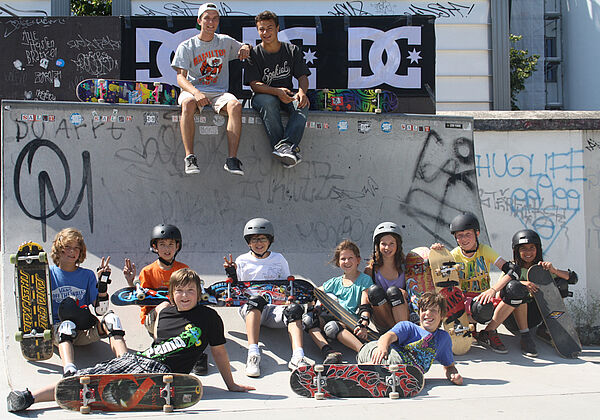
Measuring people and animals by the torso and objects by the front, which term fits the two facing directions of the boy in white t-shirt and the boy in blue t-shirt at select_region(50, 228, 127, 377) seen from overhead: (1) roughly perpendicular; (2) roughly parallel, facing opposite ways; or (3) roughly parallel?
roughly parallel

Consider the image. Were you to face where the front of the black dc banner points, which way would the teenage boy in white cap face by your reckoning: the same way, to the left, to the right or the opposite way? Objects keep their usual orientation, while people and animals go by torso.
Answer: the same way

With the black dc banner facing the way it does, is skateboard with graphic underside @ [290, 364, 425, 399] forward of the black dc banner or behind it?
forward

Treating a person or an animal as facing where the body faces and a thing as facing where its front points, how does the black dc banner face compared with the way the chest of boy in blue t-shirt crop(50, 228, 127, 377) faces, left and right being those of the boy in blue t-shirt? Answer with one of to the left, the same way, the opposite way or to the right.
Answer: the same way

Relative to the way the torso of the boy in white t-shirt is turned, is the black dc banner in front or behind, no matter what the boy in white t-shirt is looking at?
behind

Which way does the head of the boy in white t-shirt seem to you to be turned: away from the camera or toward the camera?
toward the camera

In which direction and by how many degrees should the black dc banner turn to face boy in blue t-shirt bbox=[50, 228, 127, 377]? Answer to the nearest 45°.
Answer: approximately 45° to its right

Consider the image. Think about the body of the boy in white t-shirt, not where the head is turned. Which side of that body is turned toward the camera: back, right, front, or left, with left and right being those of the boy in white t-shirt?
front

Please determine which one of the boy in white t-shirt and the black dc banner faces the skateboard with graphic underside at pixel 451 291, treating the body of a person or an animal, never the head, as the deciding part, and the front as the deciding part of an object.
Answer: the black dc banner

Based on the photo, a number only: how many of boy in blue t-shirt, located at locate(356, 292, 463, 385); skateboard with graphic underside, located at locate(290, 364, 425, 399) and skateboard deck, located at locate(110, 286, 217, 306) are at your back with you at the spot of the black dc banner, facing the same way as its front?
0

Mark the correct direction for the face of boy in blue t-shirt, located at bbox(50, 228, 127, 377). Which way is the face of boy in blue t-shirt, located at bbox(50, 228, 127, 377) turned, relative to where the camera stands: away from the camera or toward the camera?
toward the camera

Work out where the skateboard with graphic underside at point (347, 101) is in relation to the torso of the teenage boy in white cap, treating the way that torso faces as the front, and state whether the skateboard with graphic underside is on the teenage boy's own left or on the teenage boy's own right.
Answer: on the teenage boy's own left

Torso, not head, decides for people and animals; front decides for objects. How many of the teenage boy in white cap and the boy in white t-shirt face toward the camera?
2

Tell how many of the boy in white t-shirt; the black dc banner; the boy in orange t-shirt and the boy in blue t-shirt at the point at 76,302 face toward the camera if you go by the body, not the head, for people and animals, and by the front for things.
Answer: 4

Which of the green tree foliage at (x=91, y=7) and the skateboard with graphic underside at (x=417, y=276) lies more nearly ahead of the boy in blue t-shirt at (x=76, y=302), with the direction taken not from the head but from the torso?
the skateboard with graphic underside

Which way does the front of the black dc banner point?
toward the camera

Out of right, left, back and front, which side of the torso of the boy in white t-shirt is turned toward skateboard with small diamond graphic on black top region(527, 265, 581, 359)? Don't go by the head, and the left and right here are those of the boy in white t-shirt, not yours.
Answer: left

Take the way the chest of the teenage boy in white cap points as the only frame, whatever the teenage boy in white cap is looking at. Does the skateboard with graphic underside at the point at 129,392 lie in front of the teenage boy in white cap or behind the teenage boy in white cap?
in front

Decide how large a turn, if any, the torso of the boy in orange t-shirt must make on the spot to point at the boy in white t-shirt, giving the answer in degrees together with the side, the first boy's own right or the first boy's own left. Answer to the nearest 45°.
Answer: approximately 90° to the first boy's own left
